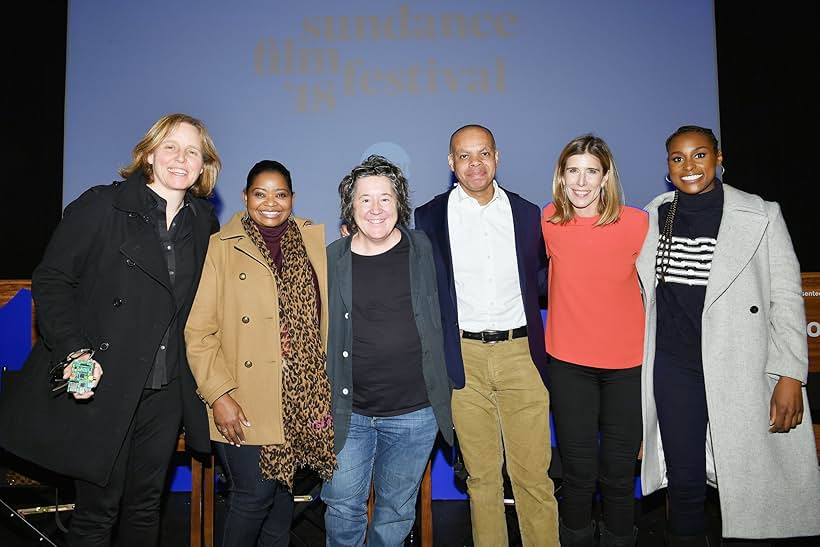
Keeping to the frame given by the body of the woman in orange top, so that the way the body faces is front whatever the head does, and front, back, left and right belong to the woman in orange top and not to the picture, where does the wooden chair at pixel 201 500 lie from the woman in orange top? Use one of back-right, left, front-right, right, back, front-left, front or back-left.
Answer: right

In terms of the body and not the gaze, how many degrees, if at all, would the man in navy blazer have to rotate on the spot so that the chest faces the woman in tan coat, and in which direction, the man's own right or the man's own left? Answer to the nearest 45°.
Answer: approximately 45° to the man's own right

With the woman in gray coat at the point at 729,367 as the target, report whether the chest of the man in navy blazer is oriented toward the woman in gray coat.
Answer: no

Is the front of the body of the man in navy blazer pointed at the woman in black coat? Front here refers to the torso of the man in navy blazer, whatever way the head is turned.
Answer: no

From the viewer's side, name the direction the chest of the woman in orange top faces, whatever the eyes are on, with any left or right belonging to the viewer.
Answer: facing the viewer

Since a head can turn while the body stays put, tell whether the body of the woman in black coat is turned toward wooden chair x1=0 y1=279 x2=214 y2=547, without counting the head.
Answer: no

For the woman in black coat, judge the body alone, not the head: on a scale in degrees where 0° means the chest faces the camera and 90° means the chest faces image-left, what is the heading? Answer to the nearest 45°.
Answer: approximately 315°

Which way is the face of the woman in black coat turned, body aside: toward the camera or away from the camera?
toward the camera

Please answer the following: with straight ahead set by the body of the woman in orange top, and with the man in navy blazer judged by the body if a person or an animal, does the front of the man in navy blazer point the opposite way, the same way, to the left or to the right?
the same way

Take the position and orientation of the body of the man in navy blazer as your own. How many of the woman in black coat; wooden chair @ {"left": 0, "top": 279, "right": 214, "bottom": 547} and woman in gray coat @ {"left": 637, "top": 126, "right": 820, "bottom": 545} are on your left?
1

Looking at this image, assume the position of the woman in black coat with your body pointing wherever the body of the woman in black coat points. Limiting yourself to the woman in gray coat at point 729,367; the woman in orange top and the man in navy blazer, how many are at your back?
0

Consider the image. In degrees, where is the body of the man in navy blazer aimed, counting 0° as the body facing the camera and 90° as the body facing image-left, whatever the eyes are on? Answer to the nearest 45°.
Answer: approximately 0°

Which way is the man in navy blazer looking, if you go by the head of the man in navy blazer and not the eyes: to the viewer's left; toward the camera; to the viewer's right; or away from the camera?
toward the camera

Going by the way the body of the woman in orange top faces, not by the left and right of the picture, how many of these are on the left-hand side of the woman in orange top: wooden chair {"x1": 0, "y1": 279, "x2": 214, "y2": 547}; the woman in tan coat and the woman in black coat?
0
